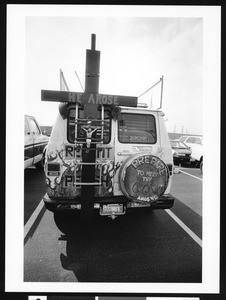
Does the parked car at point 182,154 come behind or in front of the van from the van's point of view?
in front

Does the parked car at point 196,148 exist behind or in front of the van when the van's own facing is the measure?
in front

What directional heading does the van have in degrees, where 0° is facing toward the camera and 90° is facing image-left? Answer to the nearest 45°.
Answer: approximately 180°
